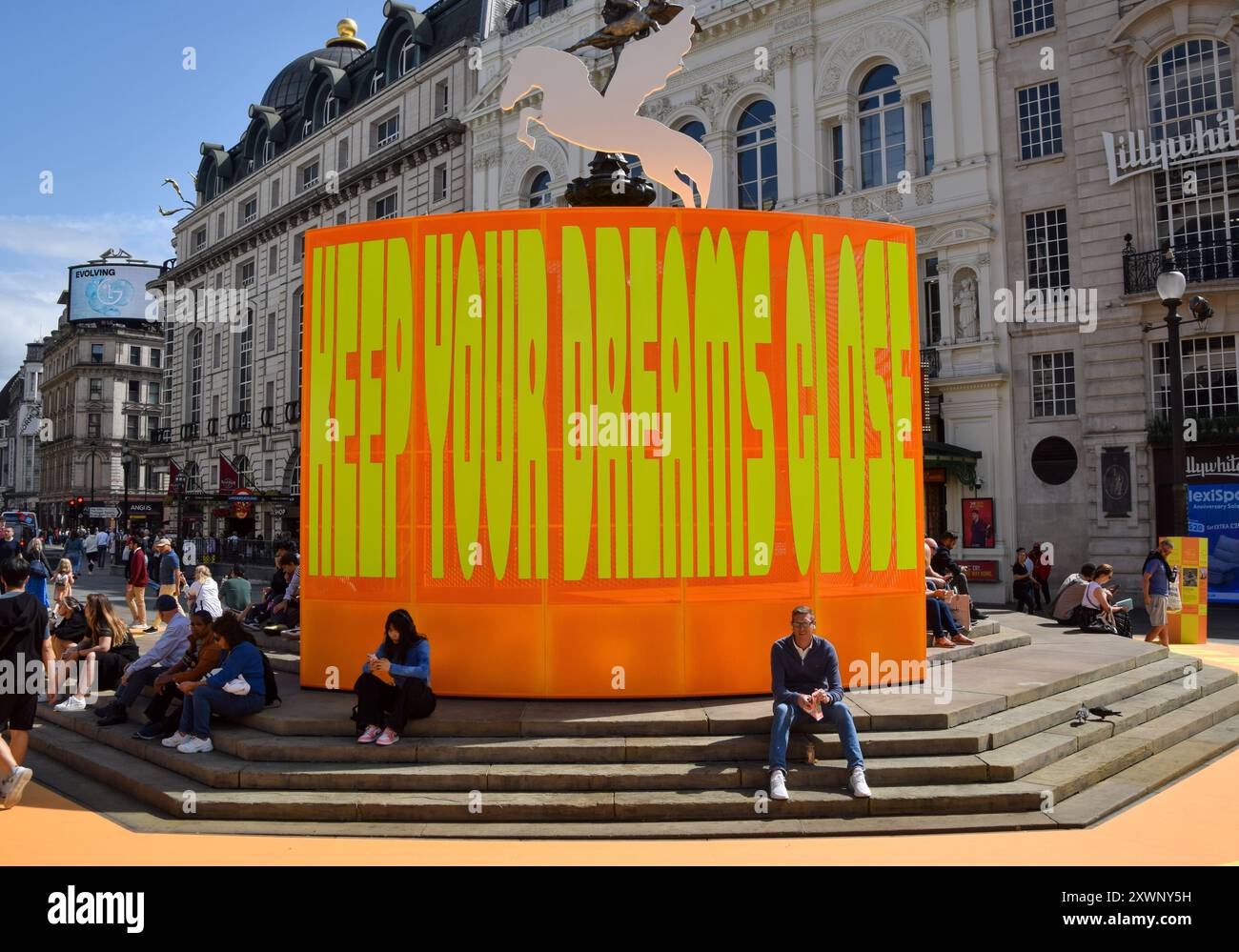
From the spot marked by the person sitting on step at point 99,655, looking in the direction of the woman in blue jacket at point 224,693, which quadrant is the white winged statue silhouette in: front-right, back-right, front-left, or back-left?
front-left

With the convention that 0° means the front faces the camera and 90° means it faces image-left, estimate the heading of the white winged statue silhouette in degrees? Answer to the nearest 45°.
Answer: approximately 90°

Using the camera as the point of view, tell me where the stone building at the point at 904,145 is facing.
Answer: facing the viewer and to the left of the viewer

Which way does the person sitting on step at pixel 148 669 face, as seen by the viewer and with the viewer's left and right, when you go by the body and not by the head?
facing to the left of the viewer

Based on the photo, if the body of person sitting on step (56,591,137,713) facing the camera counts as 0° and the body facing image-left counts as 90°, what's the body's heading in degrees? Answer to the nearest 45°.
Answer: approximately 90°

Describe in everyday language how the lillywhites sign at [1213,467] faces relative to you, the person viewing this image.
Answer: facing the viewer

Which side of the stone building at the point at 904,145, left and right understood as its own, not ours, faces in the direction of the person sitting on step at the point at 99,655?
front

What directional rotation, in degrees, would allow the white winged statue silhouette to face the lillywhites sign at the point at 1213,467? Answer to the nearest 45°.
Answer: approximately 135° to its right

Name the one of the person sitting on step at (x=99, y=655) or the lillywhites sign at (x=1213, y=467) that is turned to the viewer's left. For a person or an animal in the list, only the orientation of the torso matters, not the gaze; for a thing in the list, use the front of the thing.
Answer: the person sitting on step

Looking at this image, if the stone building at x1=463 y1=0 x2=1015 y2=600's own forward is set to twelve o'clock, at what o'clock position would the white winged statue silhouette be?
The white winged statue silhouette is roughly at 11 o'clock from the stone building.

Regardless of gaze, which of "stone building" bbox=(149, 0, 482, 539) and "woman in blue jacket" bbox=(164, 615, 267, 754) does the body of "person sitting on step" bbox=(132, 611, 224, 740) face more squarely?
the woman in blue jacket

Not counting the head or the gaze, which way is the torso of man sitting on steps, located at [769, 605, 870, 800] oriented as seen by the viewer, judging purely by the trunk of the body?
toward the camera
